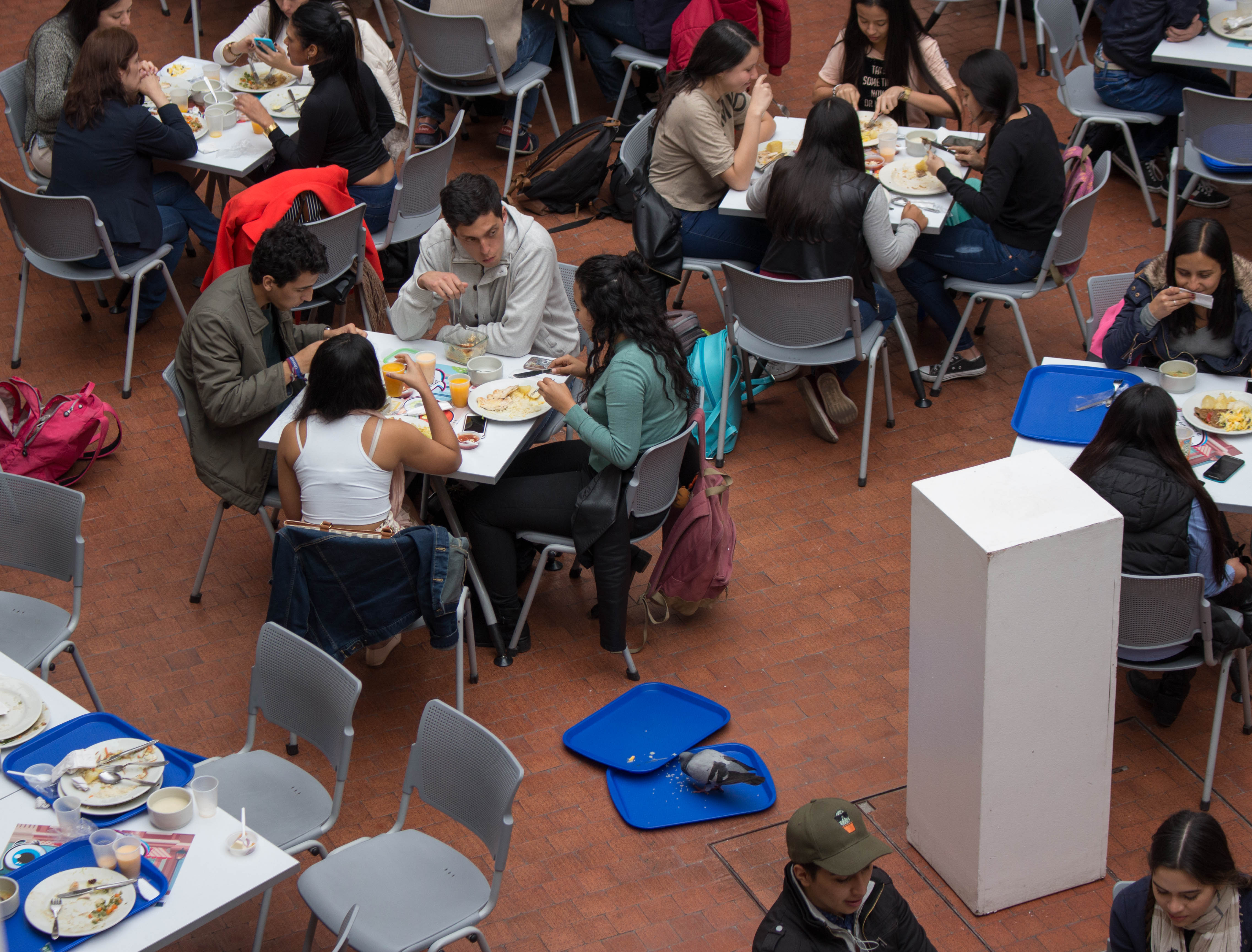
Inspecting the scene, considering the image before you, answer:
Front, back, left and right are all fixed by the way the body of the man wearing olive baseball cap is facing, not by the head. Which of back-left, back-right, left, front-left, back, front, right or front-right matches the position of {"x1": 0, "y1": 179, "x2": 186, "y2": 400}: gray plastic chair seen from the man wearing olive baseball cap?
back

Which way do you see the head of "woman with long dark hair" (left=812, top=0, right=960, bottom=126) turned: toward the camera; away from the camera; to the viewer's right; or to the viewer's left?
toward the camera

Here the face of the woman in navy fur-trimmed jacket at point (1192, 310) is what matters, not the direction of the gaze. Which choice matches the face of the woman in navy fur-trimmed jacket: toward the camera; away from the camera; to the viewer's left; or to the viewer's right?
toward the camera

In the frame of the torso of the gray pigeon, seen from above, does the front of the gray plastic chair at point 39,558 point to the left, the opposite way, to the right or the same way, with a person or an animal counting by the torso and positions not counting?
to the left

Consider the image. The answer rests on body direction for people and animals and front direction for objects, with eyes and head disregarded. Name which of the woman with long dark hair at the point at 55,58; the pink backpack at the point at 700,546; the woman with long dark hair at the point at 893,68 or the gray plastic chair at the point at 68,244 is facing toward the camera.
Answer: the woman with long dark hair at the point at 893,68

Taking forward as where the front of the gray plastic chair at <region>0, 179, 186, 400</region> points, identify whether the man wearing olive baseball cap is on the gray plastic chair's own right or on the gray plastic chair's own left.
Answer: on the gray plastic chair's own right

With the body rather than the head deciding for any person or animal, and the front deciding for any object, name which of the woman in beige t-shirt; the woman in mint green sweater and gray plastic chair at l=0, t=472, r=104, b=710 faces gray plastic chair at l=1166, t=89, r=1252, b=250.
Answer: the woman in beige t-shirt

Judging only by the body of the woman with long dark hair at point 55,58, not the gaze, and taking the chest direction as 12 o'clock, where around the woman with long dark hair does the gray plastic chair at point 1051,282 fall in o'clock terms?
The gray plastic chair is roughly at 1 o'clock from the woman with long dark hair.

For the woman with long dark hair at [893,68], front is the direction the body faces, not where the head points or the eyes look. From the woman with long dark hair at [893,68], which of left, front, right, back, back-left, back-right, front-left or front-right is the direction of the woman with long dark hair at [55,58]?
right

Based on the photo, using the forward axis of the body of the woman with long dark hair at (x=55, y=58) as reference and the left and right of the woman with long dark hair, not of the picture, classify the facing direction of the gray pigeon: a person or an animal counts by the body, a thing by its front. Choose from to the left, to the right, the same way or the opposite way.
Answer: the opposite way

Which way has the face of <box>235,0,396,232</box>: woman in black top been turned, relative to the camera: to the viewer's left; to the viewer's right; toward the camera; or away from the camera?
to the viewer's left

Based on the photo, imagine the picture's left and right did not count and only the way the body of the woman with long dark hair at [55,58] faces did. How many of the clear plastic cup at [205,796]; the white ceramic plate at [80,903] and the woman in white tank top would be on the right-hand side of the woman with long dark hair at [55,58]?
3

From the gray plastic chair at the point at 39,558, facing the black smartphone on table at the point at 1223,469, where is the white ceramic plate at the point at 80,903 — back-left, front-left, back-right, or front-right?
front-right

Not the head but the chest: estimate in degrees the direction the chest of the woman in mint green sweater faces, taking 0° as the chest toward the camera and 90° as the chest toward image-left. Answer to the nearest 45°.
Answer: approximately 90°

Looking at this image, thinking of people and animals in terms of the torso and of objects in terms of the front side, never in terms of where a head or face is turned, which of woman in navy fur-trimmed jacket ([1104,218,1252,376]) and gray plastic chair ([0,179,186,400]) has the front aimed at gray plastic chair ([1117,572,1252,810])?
the woman in navy fur-trimmed jacket

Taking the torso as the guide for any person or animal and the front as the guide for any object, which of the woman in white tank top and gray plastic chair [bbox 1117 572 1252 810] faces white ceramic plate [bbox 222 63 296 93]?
the woman in white tank top
